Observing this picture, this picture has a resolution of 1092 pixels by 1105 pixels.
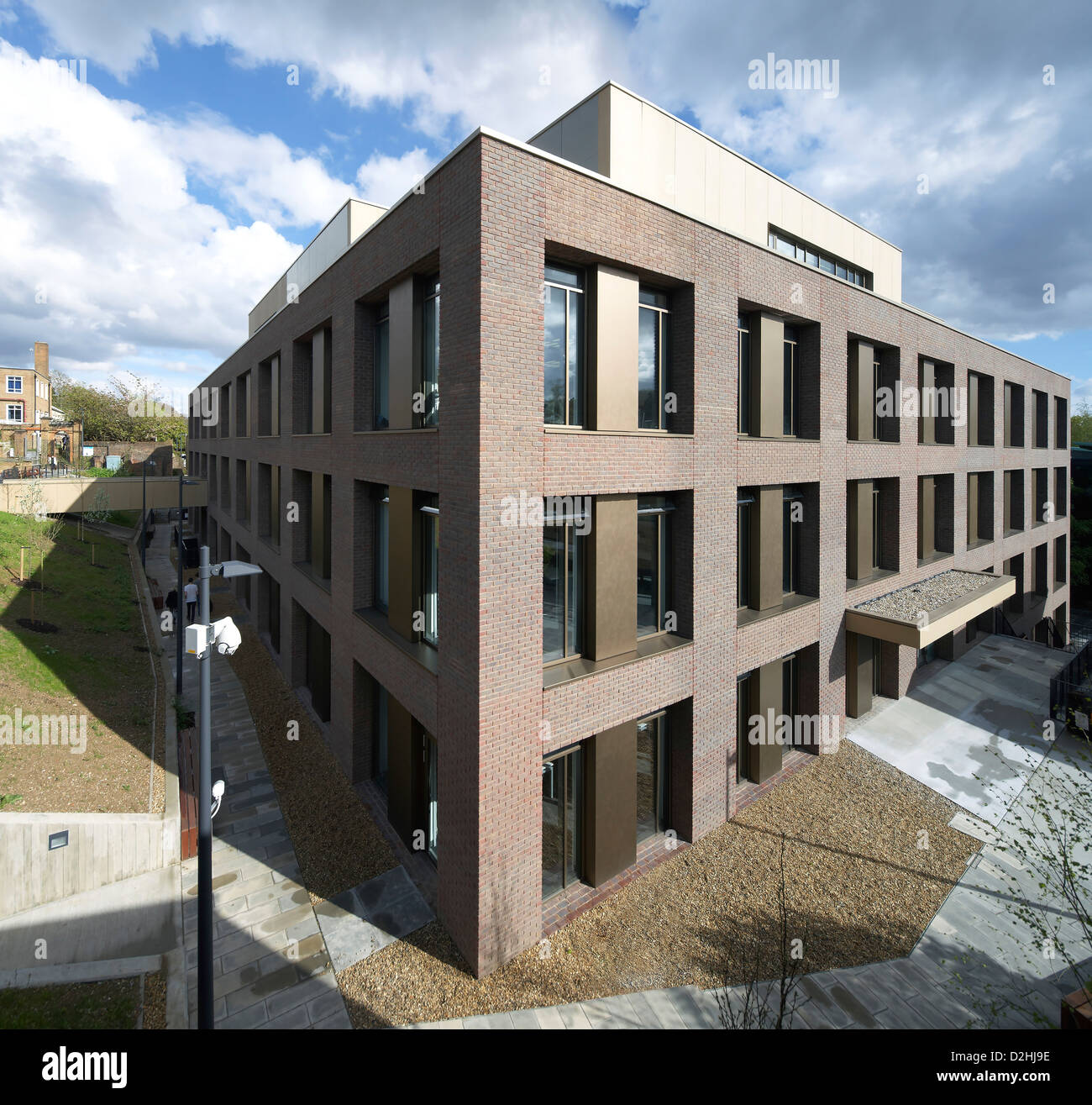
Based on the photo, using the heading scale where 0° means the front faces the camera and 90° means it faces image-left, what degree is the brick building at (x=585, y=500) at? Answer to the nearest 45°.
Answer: approximately 315°

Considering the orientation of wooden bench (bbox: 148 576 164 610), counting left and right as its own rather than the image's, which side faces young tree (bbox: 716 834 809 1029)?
right

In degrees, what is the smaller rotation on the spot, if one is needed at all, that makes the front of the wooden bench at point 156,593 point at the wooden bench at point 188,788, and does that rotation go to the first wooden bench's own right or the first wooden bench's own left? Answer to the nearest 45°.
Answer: approximately 90° to the first wooden bench's own right

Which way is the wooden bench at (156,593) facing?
to the viewer's right

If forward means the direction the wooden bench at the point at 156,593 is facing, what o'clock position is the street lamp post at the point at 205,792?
The street lamp post is roughly at 3 o'clock from the wooden bench.
